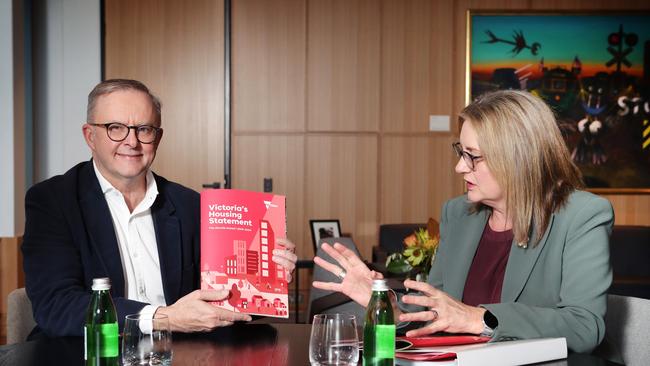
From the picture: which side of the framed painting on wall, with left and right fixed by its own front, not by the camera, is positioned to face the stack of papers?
front

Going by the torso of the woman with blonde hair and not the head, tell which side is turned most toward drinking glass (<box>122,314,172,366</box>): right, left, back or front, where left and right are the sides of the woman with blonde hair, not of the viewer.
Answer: front

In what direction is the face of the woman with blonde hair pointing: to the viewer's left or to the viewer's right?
to the viewer's left

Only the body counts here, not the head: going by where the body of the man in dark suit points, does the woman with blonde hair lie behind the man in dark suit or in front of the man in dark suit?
in front

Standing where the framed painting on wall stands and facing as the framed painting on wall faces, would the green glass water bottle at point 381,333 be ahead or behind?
ahead

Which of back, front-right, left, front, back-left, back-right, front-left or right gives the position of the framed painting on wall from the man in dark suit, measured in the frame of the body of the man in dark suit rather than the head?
left

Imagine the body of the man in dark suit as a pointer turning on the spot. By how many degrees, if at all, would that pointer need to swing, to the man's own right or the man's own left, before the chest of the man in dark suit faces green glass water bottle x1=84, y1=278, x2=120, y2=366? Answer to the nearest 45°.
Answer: approximately 45° to the man's own right

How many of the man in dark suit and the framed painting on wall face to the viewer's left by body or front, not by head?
0

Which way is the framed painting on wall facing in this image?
toward the camera

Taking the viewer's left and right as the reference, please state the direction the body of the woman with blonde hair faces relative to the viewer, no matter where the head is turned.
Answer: facing the viewer and to the left of the viewer

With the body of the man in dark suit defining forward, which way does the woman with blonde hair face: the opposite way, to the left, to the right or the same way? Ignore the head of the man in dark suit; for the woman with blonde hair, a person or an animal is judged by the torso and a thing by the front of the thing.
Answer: to the right
